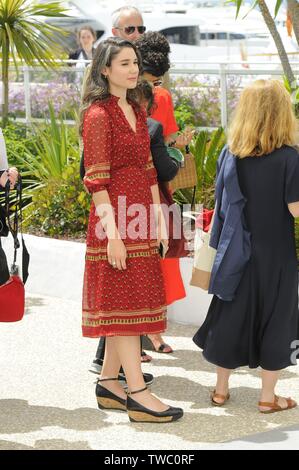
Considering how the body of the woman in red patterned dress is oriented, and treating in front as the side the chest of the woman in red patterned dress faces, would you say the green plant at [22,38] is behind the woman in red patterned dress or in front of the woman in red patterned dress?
behind

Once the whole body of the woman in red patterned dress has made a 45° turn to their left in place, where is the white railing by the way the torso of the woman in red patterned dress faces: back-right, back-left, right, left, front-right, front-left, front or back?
left

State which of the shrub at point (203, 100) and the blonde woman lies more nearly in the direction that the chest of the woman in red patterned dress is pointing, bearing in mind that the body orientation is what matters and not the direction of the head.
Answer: the blonde woman

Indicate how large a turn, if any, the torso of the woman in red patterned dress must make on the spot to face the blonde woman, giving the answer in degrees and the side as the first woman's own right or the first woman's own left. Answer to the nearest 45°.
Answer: approximately 45° to the first woman's own left

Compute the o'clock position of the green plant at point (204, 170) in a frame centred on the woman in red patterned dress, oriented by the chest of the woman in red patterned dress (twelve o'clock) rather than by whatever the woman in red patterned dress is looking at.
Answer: The green plant is roughly at 8 o'clock from the woman in red patterned dress.

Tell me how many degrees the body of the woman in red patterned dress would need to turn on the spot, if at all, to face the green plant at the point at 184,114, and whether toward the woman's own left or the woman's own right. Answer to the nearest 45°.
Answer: approximately 135° to the woman's own left

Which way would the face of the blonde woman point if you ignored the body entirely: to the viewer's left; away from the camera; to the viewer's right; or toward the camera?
away from the camera

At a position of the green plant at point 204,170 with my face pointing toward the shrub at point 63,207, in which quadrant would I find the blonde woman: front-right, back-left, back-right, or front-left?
back-left

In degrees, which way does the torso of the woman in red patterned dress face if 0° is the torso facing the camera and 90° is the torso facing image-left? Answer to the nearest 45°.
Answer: approximately 315°
